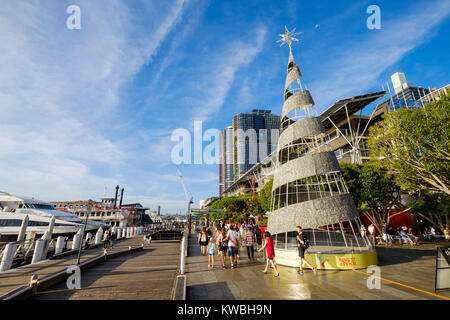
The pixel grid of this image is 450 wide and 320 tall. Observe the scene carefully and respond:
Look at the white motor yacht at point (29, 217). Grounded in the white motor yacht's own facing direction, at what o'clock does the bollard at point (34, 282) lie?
The bollard is roughly at 3 o'clock from the white motor yacht.

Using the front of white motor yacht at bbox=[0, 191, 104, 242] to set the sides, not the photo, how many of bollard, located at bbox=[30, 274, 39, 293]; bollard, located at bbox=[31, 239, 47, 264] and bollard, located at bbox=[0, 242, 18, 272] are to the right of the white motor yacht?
3

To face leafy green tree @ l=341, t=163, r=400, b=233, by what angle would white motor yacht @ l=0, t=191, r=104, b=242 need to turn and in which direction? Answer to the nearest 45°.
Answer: approximately 45° to its right

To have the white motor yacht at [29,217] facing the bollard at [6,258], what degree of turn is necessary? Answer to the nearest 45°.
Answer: approximately 90° to its right

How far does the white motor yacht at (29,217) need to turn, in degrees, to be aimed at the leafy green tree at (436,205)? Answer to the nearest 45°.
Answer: approximately 45° to its right

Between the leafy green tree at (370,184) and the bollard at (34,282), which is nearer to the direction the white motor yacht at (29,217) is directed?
the leafy green tree

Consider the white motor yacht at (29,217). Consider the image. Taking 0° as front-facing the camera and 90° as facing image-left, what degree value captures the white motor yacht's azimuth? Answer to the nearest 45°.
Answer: approximately 270°

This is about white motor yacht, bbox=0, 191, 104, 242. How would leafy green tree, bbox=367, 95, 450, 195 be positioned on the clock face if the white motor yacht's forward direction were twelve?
The leafy green tree is roughly at 2 o'clock from the white motor yacht.

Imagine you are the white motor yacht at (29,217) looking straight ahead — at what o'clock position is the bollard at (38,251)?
The bollard is roughly at 3 o'clock from the white motor yacht.
